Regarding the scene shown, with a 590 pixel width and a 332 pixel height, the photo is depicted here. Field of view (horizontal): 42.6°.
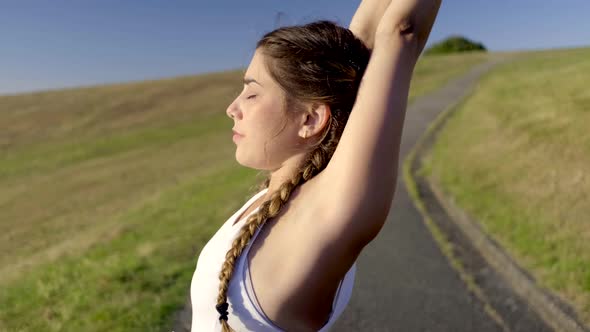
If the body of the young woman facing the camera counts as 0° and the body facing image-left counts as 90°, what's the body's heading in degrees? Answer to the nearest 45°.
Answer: approximately 90°

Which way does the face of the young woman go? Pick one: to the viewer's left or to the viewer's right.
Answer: to the viewer's left
